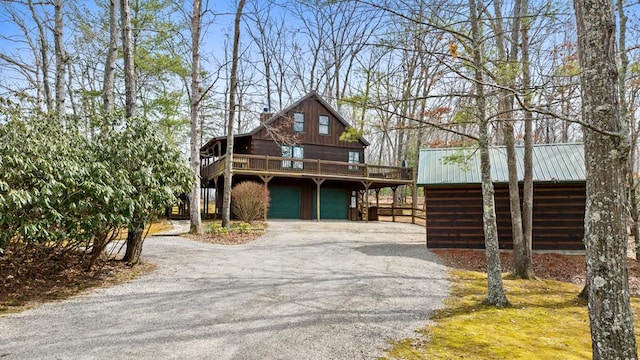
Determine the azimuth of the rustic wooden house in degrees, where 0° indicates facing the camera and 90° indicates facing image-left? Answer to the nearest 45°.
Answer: approximately 0°

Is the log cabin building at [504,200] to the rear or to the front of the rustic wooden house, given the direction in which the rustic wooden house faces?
to the front
